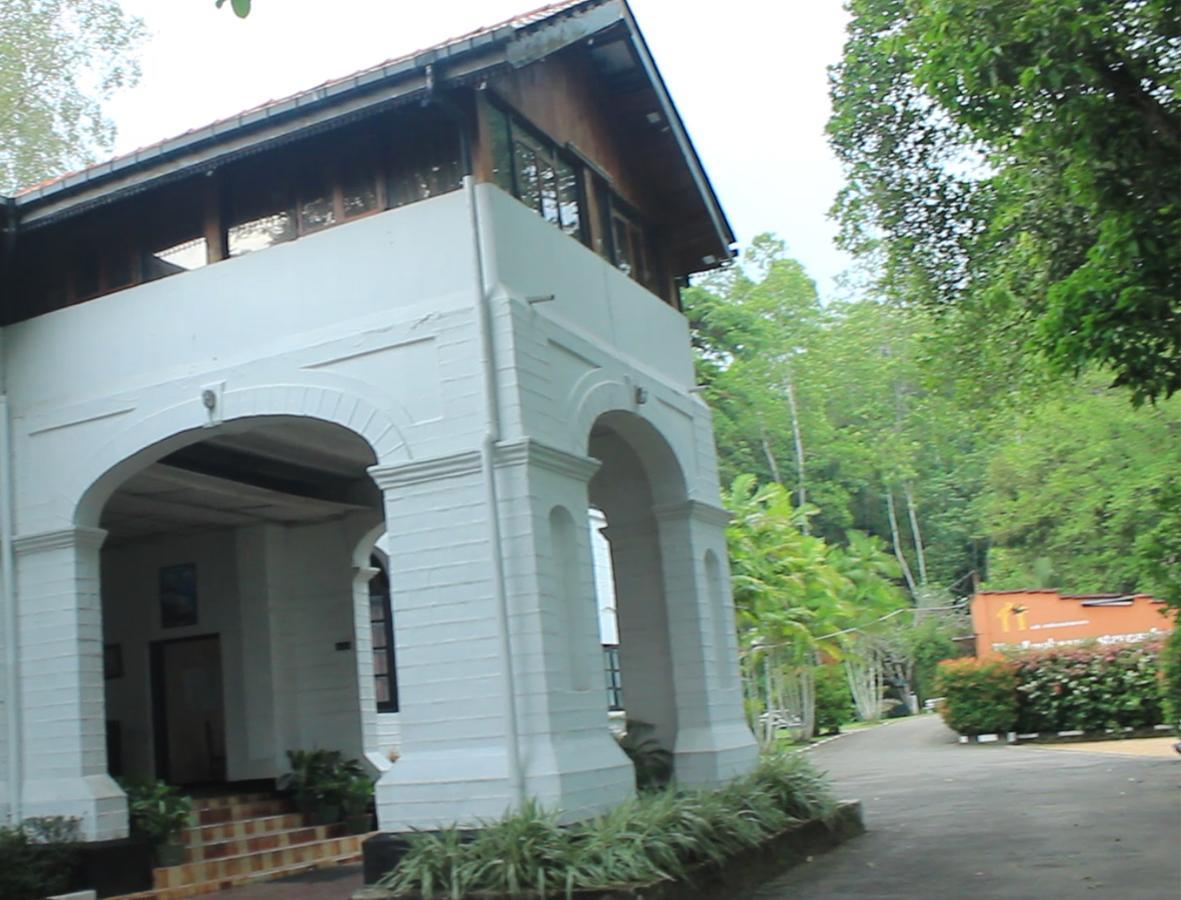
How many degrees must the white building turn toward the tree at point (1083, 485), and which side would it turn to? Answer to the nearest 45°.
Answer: approximately 180°

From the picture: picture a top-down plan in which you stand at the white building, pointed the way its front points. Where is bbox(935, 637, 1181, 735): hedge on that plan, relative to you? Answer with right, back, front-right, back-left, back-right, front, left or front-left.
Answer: back

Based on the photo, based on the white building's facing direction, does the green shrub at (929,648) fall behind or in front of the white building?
behind

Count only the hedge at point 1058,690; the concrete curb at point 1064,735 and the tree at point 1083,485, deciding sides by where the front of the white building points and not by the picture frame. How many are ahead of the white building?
0

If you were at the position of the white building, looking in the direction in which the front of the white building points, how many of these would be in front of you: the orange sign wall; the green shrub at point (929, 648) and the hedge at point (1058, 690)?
0

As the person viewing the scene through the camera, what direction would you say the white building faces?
facing the viewer and to the left of the viewer

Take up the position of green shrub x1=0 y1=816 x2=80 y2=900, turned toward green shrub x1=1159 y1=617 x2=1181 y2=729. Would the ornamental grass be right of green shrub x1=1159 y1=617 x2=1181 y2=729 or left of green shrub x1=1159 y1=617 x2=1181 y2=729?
right

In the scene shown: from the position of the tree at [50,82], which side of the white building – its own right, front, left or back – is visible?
right
